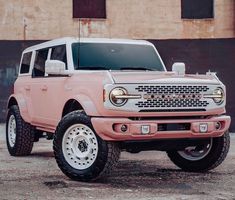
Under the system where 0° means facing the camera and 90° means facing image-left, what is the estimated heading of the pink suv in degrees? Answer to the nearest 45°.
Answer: approximately 315°

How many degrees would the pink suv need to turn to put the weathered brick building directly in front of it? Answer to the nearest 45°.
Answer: approximately 135° to its left
